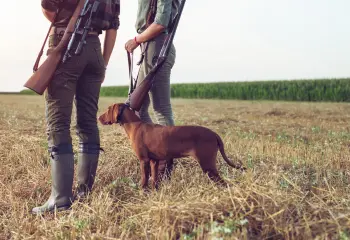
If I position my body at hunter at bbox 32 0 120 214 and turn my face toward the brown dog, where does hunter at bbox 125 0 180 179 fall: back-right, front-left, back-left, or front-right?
front-left

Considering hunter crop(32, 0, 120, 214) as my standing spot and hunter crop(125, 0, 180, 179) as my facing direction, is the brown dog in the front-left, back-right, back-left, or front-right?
front-right

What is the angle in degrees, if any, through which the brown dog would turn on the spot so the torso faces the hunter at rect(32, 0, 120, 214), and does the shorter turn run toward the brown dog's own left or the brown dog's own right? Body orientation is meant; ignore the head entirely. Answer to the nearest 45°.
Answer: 0° — it already faces them

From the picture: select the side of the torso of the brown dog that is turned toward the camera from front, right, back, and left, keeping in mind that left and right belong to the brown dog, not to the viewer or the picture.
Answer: left
